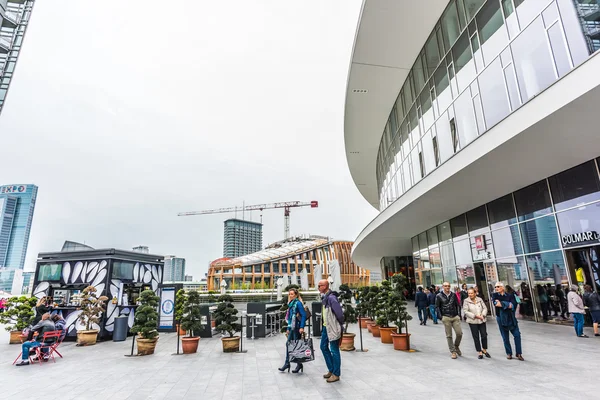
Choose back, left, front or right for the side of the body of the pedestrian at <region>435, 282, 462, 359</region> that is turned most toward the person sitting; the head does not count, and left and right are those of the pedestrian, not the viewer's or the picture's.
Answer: right

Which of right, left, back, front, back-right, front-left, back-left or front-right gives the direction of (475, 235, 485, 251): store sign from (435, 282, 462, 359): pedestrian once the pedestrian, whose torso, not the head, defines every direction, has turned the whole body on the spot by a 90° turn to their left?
left

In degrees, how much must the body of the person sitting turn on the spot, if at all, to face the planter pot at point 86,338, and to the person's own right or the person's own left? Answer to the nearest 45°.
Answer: approximately 135° to the person's own right

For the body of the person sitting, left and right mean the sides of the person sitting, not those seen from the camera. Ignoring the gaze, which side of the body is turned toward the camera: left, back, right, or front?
left

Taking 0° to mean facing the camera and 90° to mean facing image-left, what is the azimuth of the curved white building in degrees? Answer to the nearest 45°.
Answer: approximately 45°

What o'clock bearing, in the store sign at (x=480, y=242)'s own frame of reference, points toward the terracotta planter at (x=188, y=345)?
The terracotta planter is roughly at 12 o'clock from the store sign.

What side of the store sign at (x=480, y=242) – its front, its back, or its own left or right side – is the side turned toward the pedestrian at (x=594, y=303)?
left

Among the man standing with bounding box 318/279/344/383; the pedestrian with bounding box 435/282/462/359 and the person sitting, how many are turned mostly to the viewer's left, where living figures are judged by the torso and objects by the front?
2

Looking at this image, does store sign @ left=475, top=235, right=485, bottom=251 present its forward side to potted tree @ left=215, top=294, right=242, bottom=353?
yes

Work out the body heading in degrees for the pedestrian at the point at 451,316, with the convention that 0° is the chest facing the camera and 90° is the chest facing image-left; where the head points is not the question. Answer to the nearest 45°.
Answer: approximately 0°
